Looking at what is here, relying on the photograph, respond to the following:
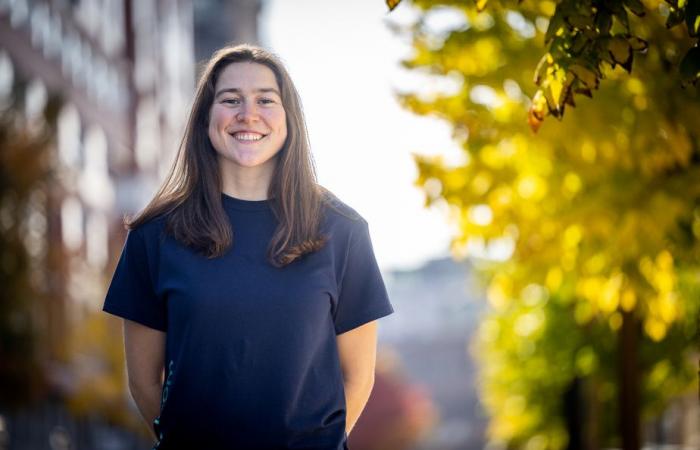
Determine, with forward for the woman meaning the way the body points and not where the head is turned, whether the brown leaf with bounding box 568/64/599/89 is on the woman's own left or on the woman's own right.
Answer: on the woman's own left

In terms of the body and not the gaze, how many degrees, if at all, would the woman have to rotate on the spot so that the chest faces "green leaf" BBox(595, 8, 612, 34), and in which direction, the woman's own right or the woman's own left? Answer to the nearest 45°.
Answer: approximately 90° to the woman's own left

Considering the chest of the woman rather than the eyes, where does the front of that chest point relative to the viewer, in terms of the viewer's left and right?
facing the viewer

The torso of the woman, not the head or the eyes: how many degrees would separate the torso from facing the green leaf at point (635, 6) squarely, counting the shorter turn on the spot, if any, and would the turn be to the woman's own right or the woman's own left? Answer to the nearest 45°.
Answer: approximately 90° to the woman's own left

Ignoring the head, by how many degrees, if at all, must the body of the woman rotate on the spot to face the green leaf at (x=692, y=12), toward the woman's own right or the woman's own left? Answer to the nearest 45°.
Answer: approximately 90° to the woman's own left

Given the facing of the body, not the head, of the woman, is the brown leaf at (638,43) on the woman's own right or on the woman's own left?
on the woman's own left

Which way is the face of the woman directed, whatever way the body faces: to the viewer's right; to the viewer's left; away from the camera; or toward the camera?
toward the camera
